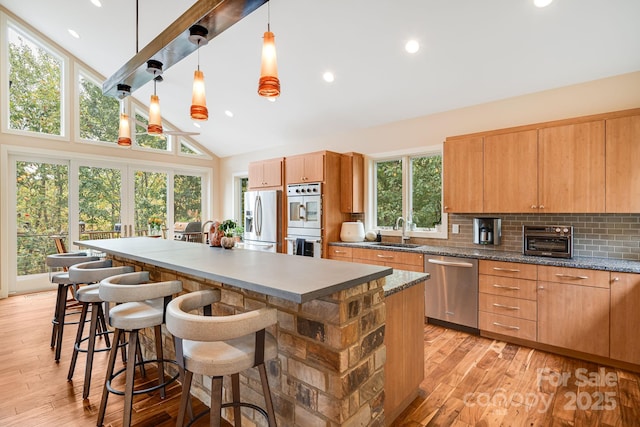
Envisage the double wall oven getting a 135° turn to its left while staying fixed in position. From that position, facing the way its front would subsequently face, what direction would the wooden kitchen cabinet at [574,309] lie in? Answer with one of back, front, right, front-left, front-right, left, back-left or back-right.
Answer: front-right

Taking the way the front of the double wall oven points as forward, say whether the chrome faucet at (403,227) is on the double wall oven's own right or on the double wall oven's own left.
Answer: on the double wall oven's own left

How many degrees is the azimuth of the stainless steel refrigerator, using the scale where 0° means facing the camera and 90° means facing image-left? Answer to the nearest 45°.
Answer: approximately 45°

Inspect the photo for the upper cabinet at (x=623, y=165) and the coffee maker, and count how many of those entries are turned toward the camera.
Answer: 2

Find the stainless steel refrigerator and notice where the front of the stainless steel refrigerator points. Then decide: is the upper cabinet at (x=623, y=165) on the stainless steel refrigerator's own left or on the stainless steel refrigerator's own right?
on the stainless steel refrigerator's own left

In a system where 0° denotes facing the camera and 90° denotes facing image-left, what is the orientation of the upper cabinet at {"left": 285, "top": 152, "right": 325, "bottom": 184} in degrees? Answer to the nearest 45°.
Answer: approximately 45°

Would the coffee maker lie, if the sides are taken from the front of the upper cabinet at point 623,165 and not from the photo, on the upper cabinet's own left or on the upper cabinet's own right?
on the upper cabinet's own right

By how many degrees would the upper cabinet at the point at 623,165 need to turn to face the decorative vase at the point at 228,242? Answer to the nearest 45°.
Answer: approximately 45° to its right

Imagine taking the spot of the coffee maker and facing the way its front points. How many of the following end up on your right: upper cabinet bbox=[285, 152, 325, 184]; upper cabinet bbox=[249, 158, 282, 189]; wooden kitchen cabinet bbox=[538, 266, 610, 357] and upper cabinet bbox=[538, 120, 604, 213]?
2
